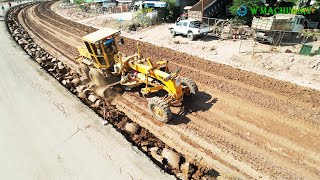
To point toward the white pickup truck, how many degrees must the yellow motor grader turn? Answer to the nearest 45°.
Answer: approximately 90° to its left

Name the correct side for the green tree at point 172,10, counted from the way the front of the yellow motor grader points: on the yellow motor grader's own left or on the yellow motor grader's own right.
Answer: on the yellow motor grader's own left

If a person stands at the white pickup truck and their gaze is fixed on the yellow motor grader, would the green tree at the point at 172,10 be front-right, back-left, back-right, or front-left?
back-right

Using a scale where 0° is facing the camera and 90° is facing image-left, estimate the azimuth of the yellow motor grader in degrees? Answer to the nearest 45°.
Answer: approximately 315°
